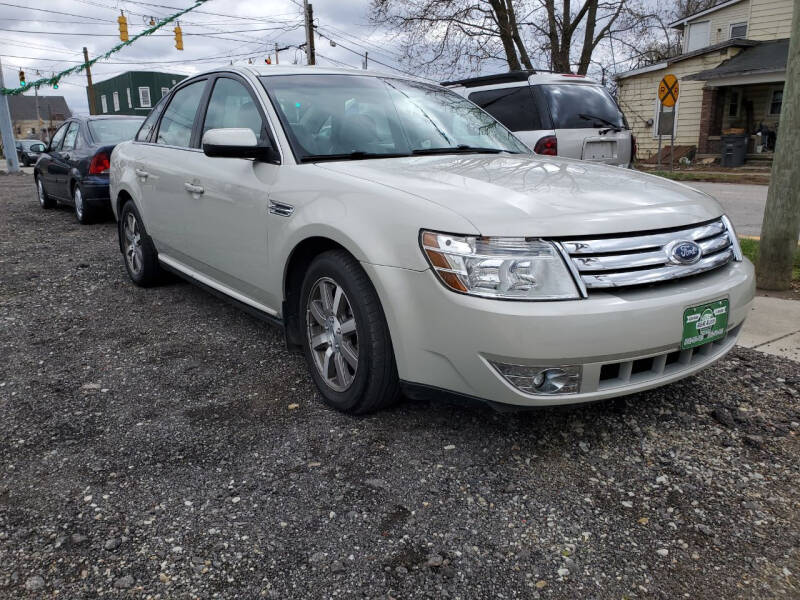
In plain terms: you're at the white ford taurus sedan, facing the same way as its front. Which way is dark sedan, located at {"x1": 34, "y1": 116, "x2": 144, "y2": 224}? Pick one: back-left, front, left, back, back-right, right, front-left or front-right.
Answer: back

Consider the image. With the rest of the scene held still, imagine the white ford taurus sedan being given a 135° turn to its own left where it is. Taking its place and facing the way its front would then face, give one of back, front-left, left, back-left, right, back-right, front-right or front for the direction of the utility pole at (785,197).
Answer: front-right

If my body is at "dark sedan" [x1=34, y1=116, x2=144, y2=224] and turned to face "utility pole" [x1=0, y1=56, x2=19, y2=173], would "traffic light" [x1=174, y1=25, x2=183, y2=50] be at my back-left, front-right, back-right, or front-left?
front-right

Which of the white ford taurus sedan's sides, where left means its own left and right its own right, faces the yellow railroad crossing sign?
left

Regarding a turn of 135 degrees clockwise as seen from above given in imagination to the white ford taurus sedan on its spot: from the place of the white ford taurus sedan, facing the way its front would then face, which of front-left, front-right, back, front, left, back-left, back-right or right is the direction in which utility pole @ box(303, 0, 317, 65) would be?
right

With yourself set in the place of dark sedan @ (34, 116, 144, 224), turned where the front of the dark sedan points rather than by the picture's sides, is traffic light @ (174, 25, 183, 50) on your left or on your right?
on your right

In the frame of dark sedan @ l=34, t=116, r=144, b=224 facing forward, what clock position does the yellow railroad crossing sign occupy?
The yellow railroad crossing sign is roughly at 4 o'clock from the dark sedan.

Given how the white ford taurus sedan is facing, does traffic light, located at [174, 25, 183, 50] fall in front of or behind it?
behind

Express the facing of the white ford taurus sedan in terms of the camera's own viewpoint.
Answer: facing the viewer and to the right of the viewer

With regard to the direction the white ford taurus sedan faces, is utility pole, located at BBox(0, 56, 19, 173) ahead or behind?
behind

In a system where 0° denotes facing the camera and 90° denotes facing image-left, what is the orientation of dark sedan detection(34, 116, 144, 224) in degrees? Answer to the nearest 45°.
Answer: approximately 135°

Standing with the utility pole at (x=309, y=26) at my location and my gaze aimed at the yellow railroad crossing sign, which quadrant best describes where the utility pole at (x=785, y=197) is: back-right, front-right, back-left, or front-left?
front-right

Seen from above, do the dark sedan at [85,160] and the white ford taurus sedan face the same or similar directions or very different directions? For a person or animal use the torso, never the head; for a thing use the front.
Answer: very different directions
